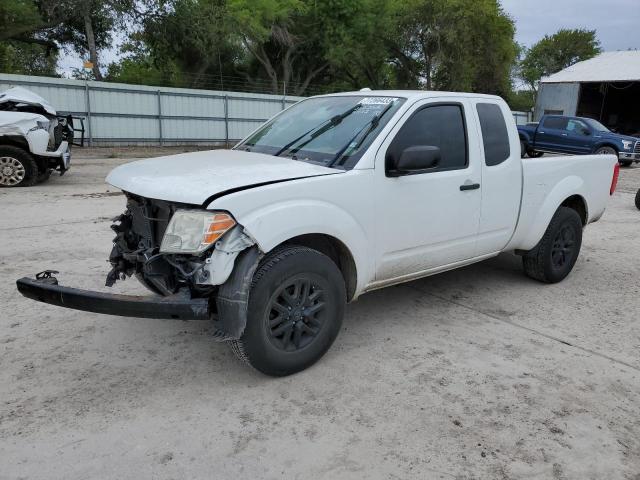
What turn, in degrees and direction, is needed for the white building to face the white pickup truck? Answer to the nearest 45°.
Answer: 0° — it already faces it

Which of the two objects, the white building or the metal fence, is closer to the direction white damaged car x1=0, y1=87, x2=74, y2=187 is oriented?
the white building

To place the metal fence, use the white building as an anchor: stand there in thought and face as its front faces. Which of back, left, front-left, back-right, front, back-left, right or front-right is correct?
front-right

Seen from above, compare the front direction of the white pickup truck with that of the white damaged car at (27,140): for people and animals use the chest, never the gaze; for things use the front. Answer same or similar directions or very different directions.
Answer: very different directions

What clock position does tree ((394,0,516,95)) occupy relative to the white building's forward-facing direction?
The tree is roughly at 3 o'clock from the white building.

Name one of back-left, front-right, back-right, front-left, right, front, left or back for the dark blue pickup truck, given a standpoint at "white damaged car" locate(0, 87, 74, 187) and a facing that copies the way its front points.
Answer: front

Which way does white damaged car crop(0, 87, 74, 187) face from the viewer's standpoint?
to the viewer's right

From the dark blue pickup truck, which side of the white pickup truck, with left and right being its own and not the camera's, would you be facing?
back

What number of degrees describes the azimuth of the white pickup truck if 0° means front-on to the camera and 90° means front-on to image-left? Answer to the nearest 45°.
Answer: approximately 45°

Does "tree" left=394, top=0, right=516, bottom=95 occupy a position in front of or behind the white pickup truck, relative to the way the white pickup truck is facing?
behind

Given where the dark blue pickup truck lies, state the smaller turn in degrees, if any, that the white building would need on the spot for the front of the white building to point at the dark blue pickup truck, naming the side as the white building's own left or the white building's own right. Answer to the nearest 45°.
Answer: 0° — it already faces it

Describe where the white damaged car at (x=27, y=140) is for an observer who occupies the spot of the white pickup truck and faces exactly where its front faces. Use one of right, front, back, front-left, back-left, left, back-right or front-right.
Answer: right

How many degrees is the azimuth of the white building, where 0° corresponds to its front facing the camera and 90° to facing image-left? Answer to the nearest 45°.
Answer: approximately 0°
